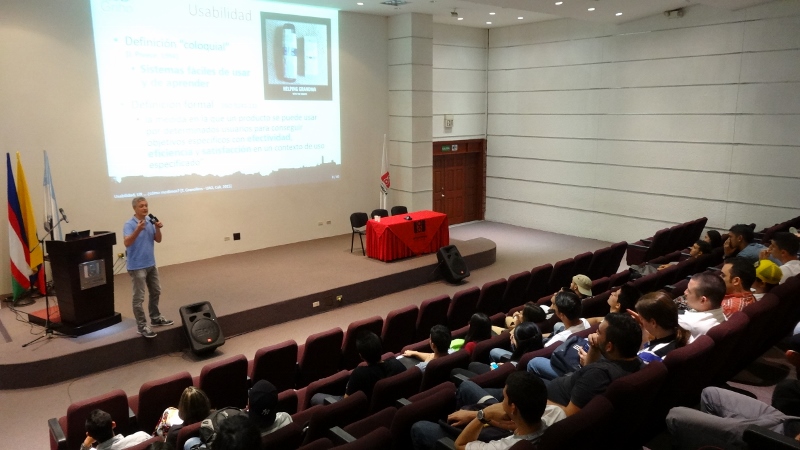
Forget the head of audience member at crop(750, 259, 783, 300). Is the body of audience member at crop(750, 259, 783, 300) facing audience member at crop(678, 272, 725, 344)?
no

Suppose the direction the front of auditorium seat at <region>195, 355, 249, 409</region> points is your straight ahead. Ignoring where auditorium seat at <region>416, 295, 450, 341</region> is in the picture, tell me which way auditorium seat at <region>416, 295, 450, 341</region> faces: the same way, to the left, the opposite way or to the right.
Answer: the same way

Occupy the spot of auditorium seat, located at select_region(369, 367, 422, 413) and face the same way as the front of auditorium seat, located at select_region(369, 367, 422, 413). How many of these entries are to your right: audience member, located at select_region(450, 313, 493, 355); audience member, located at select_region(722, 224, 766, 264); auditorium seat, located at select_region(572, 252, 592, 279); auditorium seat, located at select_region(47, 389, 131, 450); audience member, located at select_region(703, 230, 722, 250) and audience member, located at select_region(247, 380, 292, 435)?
4

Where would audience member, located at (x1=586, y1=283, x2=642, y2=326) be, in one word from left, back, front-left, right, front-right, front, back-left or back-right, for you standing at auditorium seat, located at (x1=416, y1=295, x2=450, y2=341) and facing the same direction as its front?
back

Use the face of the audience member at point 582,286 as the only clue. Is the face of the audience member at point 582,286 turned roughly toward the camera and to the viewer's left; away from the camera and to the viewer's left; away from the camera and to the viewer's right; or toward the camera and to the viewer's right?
away from the camera and to the viewer's left

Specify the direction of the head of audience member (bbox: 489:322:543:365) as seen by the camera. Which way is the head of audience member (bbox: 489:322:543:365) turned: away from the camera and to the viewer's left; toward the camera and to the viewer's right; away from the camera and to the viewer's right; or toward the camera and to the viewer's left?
away from the camera and to the viewer's left

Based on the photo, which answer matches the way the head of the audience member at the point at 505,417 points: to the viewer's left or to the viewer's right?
to the viewer's left

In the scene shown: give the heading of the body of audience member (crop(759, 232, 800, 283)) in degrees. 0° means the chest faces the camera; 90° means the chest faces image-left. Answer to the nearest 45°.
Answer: approximately 90°

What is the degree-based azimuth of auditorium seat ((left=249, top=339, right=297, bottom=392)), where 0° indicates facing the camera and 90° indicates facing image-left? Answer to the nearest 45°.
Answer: approximately 135°

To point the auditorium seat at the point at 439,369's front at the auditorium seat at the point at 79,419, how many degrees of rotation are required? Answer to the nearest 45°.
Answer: approximately 45° to its left

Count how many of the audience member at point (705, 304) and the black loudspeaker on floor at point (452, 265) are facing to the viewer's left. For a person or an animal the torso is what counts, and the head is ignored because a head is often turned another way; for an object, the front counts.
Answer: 1

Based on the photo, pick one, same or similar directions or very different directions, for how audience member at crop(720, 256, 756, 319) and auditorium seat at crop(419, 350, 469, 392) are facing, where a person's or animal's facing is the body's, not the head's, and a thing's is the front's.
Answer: same or similar directions

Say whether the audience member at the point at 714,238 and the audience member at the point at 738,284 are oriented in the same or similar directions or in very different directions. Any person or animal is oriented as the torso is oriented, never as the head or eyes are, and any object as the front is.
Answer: same or similar directions

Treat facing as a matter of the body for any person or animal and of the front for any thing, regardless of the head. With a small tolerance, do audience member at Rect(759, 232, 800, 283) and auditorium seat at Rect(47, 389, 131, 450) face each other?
no

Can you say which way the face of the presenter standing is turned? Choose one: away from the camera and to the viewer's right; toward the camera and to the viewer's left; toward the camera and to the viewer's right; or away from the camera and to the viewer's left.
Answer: toward the camera and to the viewer's right

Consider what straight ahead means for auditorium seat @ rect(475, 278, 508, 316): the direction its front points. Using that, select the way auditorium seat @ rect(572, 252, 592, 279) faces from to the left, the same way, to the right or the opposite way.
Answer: the same way

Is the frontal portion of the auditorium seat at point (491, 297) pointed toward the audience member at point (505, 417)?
no

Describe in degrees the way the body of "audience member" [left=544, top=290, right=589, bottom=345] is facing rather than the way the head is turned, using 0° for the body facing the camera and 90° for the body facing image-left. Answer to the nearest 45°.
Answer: approximately 135°

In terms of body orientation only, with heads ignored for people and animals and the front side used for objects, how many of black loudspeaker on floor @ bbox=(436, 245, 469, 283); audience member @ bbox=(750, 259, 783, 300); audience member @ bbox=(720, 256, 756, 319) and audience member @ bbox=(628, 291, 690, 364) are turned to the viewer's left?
3

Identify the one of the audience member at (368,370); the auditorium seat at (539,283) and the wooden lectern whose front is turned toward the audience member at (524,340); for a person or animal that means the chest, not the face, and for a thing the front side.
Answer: the wooden lectern

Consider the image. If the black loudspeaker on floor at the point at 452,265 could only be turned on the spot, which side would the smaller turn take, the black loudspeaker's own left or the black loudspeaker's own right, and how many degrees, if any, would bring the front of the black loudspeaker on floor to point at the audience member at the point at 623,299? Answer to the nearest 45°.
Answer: approximately 45° to the black loudspeaker's own right

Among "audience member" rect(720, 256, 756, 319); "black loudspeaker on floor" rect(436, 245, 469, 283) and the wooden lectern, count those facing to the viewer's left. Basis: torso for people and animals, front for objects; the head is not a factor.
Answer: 1
